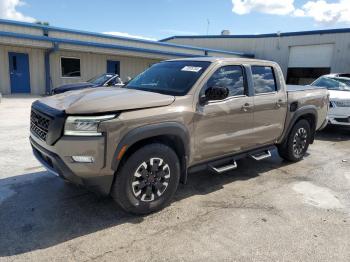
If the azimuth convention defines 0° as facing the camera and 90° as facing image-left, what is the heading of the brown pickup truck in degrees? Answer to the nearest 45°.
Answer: approximately 45°

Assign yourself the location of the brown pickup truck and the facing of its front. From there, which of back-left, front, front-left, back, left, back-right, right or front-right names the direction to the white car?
back

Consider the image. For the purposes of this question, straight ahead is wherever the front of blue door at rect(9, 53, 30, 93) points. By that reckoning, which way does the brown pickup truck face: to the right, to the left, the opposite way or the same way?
to the right

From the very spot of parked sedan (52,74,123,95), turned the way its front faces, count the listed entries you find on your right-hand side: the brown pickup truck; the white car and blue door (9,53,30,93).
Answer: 1

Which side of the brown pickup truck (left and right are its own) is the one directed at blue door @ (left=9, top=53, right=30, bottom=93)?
right

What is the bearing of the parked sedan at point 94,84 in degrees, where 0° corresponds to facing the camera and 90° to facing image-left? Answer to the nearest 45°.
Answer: approximately 45°

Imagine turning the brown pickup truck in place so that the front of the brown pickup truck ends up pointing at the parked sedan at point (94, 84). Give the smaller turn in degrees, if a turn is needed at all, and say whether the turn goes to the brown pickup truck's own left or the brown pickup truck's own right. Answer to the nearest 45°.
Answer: approximately 135° to the brown pickup truck's own right

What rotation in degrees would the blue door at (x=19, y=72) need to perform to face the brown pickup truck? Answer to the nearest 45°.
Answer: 0° — it already faces it
